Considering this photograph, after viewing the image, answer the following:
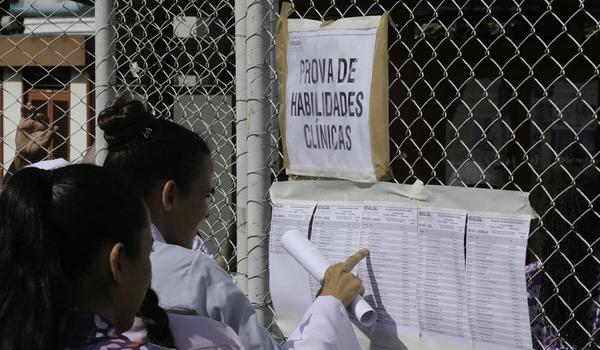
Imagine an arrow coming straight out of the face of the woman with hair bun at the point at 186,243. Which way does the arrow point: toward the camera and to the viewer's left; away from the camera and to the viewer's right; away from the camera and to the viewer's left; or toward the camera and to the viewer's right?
away from the camera and to the viewer's right

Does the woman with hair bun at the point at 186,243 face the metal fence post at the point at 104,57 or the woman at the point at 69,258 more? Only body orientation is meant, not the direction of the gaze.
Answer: the metal fence post

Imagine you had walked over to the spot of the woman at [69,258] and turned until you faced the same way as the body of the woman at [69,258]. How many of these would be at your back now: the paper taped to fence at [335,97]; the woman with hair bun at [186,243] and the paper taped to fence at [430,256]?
0

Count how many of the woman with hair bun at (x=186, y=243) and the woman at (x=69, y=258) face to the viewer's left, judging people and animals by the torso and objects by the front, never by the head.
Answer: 0

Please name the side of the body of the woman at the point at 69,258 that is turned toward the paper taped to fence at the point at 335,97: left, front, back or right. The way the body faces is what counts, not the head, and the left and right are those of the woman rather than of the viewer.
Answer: front

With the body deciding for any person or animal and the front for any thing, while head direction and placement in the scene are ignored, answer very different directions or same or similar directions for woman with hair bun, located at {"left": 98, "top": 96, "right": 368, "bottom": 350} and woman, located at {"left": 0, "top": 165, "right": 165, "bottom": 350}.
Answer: same or similar directions

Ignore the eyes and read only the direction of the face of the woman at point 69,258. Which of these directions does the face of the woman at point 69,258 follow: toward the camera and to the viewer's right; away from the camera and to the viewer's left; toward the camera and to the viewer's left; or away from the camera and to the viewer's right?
away from the camera and to the viewer's right

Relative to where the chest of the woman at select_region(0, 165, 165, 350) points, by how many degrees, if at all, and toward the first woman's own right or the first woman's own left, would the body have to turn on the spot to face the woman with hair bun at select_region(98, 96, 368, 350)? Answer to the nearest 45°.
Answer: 0° — they already face them

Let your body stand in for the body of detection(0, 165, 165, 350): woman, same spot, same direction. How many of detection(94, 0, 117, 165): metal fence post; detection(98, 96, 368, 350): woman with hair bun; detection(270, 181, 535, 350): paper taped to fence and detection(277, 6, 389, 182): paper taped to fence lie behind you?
0

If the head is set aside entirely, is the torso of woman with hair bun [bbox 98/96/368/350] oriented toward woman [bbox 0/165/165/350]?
no

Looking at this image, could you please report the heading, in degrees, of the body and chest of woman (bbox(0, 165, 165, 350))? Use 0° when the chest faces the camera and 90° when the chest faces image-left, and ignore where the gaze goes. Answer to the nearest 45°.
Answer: approximately 225°

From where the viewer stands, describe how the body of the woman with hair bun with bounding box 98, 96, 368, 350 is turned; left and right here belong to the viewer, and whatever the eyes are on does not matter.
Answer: facing away from the viewer and to the right of the viewer

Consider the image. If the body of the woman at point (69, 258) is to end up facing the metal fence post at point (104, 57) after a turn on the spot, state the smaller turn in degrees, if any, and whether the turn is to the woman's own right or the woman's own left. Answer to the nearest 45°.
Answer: approximately 45° to the woman's own left
